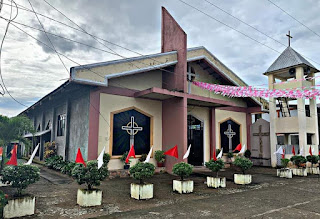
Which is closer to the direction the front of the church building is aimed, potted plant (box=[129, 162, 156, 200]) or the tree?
the potted plant

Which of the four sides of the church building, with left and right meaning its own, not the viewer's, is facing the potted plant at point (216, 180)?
front

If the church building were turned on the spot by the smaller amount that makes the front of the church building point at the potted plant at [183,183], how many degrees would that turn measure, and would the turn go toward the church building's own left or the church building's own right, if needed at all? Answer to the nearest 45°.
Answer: approximately 45° to the church building's own right

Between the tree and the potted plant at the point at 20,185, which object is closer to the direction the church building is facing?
the potted plant

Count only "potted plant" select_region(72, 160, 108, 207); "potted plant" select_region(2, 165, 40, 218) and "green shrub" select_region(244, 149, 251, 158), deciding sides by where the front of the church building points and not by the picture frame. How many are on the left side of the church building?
1

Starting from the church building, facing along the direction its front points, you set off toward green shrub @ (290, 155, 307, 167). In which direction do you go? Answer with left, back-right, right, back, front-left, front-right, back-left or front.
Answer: front-left

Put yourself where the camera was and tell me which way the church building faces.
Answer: facing the viewer and to the right of the viewer

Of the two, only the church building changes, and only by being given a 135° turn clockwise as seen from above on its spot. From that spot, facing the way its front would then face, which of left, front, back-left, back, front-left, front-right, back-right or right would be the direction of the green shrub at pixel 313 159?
back

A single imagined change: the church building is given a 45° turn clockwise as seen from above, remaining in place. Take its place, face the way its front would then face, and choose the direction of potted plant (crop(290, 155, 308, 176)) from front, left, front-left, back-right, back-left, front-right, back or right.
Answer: left

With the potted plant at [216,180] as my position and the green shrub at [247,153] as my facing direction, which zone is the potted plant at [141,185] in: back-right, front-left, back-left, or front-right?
back-left
